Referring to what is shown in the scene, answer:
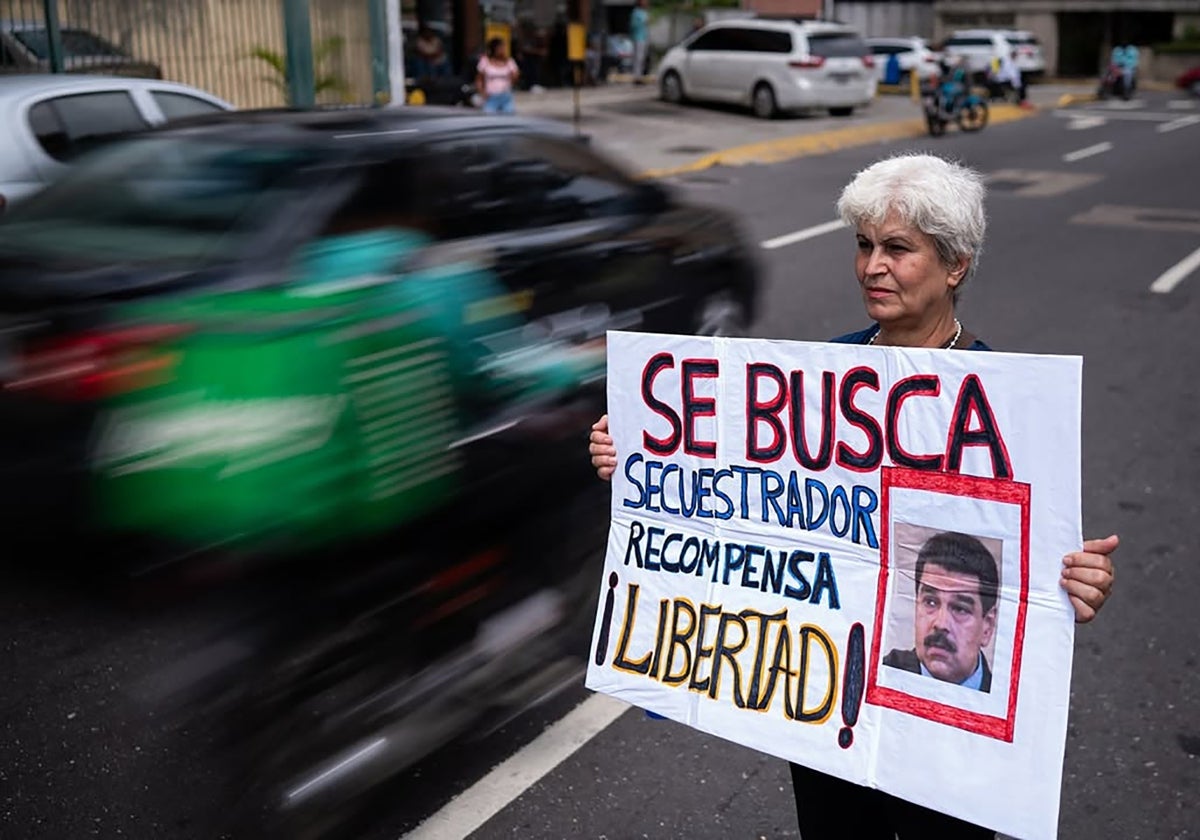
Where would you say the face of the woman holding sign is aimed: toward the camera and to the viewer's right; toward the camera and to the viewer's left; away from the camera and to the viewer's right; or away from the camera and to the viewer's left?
toward the camera and to the viewer's left

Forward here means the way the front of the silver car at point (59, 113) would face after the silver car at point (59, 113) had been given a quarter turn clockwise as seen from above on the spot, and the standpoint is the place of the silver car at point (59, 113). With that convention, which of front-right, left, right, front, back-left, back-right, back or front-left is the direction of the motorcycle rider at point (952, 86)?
left

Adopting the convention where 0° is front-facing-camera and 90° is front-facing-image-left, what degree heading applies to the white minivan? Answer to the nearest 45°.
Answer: approximately 135°

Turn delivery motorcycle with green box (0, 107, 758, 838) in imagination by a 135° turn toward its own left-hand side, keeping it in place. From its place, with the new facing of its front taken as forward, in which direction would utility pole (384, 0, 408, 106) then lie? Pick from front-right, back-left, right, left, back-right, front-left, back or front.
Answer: right

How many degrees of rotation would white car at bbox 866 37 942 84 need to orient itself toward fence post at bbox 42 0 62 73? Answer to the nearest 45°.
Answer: approximately 90° to its left

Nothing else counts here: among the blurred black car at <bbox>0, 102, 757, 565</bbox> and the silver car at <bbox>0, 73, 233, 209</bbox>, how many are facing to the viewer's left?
0

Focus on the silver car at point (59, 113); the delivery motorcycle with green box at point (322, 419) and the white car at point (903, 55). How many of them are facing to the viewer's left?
1

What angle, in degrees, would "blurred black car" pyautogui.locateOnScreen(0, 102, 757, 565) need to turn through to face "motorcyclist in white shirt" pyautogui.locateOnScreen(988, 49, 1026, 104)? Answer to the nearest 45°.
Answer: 0° — it already faces them

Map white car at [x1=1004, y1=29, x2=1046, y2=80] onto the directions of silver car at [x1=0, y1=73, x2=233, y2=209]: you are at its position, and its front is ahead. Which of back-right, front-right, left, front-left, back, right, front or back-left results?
front

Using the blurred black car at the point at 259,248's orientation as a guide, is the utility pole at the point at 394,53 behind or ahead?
ahead

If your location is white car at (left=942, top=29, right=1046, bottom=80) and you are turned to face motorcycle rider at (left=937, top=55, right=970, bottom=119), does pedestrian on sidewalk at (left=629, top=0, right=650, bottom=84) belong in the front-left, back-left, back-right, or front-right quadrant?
front-right

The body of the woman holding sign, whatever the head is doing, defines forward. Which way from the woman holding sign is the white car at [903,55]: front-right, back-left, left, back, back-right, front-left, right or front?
back-right

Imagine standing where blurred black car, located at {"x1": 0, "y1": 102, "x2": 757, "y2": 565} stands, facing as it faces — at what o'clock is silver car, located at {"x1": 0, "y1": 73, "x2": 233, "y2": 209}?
The silver car is roughly at 10 o'clock from the blurred black car.
